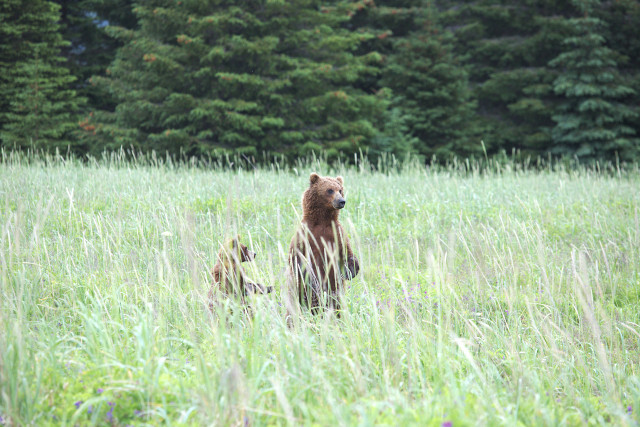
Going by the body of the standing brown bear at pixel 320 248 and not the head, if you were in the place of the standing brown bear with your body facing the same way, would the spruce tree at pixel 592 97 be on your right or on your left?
on your left

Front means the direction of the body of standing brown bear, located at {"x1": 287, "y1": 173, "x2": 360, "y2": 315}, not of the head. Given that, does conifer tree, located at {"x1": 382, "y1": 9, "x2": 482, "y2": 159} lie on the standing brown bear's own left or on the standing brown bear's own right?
on the standing brown bear's own left

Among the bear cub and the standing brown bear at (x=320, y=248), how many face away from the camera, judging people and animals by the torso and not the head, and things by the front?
0

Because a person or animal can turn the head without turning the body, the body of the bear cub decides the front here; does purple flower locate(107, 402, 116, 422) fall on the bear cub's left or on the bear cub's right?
on the bear cub's right

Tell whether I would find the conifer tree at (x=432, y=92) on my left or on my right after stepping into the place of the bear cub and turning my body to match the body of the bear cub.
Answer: on my left
